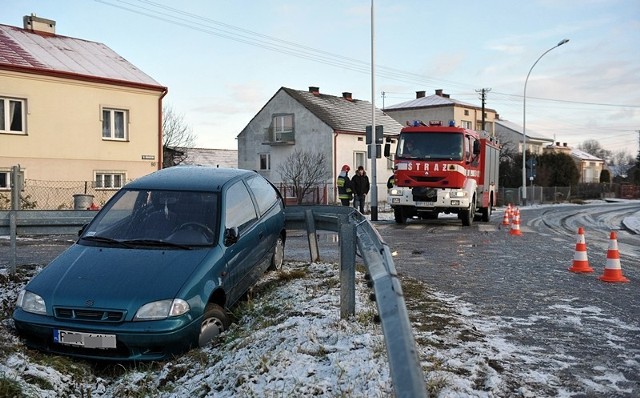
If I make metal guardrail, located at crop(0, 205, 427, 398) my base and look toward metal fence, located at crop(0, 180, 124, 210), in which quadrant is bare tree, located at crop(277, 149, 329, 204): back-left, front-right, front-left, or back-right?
front-right

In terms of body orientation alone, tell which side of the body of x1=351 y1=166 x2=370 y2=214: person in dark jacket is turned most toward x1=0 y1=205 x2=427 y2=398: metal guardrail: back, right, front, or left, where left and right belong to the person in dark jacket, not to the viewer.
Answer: front

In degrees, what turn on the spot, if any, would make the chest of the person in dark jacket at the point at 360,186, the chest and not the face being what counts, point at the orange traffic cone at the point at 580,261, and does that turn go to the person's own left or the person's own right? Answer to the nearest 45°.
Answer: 0° — they already face it

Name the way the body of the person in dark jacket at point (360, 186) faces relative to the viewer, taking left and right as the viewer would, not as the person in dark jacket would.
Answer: facing the viewer

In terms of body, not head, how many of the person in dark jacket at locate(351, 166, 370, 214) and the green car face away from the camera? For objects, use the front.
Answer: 0

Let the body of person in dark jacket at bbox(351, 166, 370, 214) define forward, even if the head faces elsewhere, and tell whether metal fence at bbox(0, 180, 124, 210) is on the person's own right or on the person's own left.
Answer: on the person's own right

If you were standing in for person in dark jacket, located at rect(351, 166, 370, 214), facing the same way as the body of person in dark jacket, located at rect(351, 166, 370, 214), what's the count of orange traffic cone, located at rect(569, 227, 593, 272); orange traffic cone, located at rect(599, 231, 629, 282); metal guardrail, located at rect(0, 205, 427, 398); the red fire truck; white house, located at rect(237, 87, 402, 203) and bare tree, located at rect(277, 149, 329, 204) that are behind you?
2

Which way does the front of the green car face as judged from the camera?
facing the viewer and to the left of the viewer

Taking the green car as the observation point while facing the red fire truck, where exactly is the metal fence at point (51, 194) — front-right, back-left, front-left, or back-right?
front-left

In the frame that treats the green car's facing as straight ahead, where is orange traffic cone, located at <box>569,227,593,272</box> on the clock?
The orange traffic cone is roughly at 7 o'clock from the green car.

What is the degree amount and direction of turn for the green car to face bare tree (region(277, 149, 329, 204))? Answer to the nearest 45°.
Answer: approximately 135° to its right

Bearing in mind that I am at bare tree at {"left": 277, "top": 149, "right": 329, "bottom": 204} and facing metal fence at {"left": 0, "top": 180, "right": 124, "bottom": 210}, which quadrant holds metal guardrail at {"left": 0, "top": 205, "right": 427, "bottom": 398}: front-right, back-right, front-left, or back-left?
front-left

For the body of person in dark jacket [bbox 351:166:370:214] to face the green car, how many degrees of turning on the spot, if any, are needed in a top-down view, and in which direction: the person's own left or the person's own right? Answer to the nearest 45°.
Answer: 0° — they already face it

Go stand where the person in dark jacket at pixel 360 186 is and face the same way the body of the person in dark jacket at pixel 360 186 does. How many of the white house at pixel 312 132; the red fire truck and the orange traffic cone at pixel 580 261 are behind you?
1

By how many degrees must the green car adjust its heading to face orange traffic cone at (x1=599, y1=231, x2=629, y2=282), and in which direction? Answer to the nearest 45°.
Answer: approximately 135° to its left
